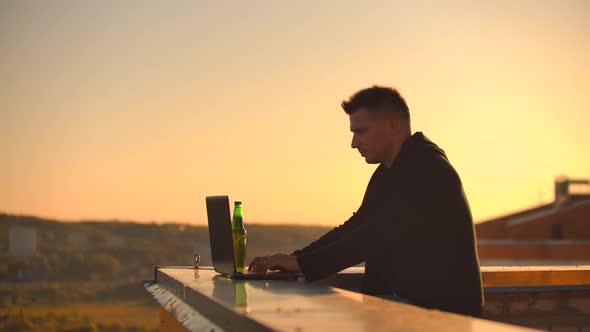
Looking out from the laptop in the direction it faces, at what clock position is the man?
The man is roughly at 1 o'clock from the laptop.

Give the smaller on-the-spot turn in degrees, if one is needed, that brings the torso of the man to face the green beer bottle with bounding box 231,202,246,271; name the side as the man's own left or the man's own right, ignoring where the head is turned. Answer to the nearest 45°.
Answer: approximately 45° to the man's own right

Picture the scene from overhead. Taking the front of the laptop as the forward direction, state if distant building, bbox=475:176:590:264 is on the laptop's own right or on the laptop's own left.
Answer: on the laptop's own left

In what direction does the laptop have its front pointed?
to the viewer's right

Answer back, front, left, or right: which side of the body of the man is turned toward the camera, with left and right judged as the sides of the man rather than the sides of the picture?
left

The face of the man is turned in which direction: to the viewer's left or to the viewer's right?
to the viewer's left

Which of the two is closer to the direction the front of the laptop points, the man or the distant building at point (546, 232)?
the man

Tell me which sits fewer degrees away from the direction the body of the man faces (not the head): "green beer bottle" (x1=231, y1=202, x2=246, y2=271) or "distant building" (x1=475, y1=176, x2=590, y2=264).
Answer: the green beer bottle

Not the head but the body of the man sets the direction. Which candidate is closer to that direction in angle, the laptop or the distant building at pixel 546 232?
the laptop

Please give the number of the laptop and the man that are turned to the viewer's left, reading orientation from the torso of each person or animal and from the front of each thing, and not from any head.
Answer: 1

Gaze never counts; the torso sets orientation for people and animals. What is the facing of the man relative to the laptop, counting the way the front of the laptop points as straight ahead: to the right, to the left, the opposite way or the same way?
the opposite way
